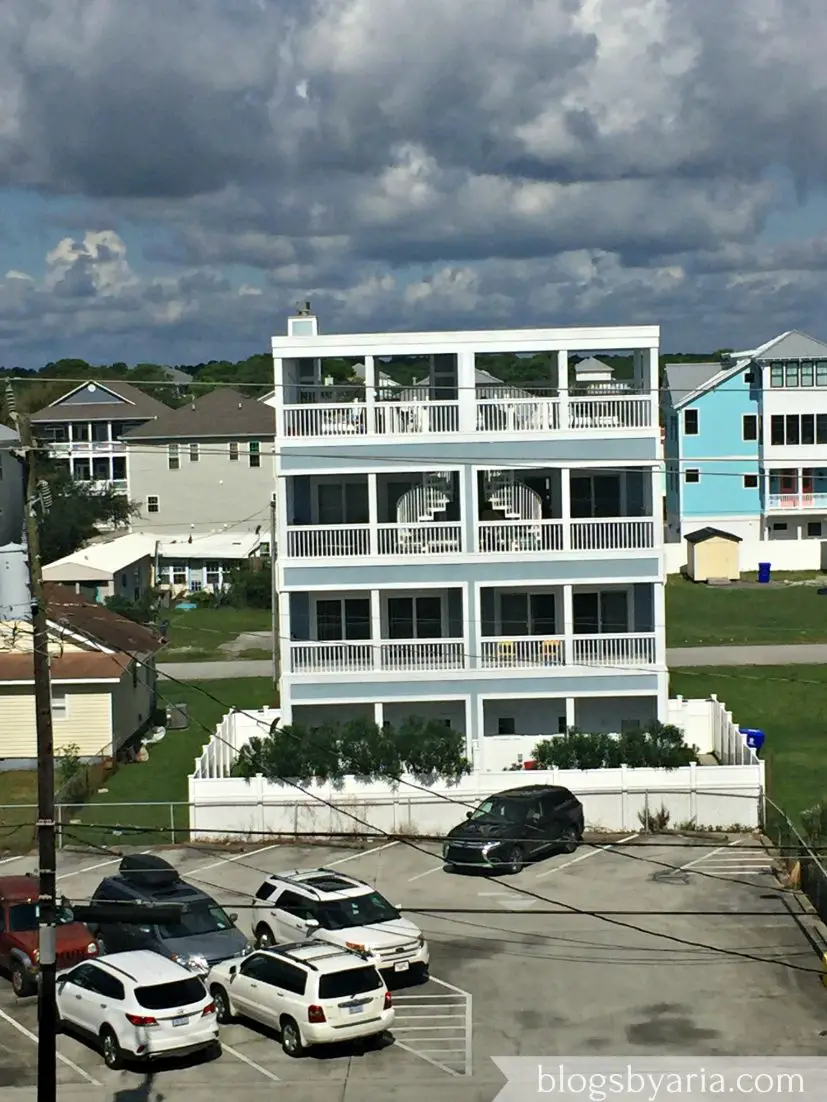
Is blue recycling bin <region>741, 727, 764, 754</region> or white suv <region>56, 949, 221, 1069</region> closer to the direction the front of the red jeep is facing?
the white suv

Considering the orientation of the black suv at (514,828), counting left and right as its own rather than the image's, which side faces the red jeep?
front

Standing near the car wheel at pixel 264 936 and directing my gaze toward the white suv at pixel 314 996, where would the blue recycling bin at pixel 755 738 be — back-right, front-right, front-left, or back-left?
back-left

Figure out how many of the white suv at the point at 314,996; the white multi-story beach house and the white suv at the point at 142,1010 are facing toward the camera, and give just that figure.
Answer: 1

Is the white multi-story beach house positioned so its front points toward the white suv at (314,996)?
yes

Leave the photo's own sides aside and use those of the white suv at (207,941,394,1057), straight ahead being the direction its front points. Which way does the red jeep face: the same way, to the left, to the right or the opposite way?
the opposite way

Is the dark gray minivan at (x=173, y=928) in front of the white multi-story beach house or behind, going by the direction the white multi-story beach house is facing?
in front

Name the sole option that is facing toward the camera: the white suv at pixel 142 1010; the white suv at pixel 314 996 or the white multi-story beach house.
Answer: the white multi-story beach house

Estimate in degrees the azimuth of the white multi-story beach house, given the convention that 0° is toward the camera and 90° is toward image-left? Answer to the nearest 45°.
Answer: approximately 0°

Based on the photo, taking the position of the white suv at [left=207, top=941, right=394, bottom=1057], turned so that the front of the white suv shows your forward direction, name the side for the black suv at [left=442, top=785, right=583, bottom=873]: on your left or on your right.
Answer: on your right

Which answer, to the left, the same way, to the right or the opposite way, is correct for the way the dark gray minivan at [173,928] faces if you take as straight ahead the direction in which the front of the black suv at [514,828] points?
to the left

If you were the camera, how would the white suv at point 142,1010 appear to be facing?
facing away from the viewer and to the left of the viewer
